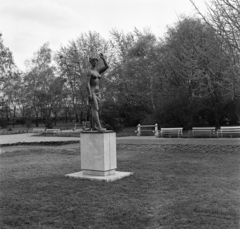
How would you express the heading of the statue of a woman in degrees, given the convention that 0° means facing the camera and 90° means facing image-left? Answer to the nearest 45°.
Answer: approximately 315°

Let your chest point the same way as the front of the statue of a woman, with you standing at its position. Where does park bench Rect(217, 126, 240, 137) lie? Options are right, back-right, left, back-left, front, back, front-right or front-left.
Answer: left
